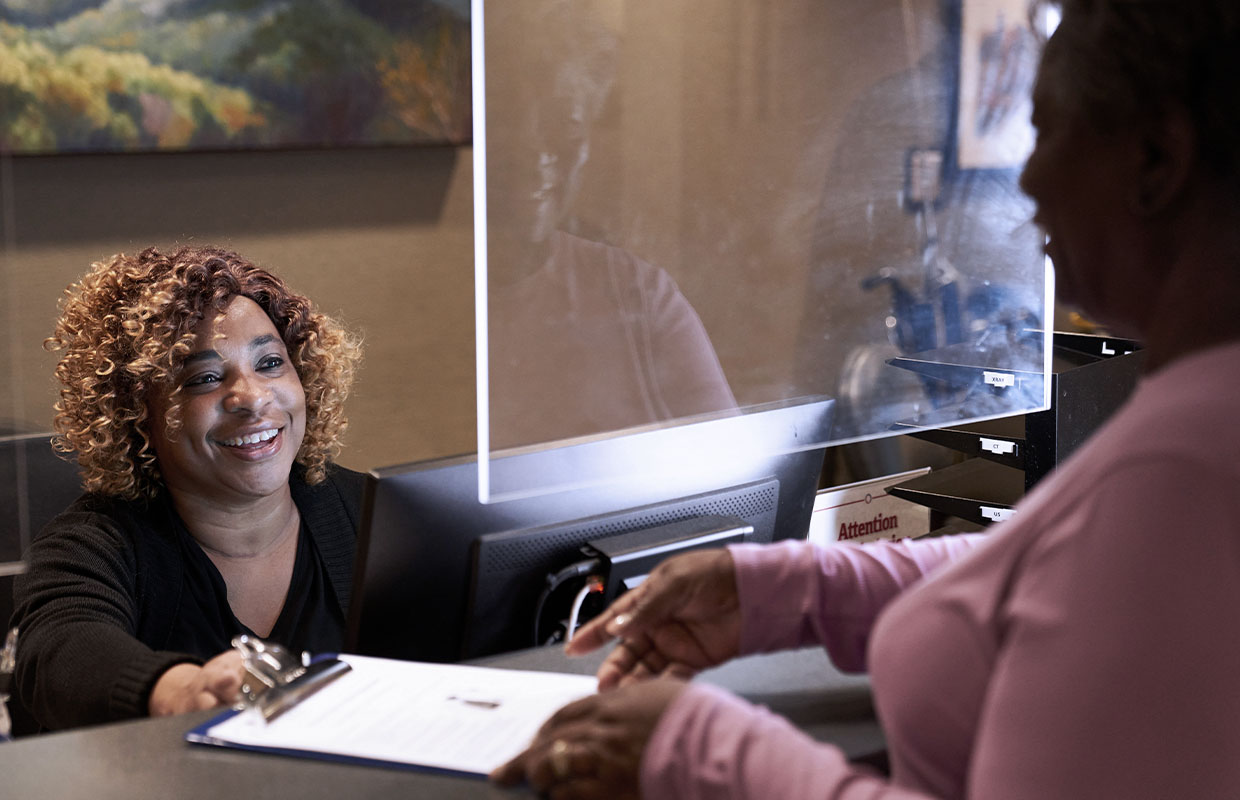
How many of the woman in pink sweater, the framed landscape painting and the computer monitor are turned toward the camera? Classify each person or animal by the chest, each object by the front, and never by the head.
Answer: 1

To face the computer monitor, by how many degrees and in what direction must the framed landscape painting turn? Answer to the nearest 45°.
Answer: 0° — it already faces it

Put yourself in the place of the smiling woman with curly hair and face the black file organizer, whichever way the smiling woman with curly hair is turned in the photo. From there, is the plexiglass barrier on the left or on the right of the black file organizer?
right

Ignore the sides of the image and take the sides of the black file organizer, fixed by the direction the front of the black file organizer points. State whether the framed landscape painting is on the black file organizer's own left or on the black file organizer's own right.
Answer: on the black file organizer's own right

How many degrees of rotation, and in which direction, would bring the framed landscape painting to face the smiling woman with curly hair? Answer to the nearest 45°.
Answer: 0° — it already faces them

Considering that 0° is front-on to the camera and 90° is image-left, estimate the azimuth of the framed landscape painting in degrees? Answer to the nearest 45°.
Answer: approximately 0°

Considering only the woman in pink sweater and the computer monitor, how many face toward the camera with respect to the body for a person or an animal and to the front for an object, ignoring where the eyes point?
0

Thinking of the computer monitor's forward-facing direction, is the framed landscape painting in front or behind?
in front

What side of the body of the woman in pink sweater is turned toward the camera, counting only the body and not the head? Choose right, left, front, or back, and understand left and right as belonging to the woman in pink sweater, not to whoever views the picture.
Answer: left

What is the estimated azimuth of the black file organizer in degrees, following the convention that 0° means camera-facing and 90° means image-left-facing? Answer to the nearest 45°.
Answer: approximately 45°
